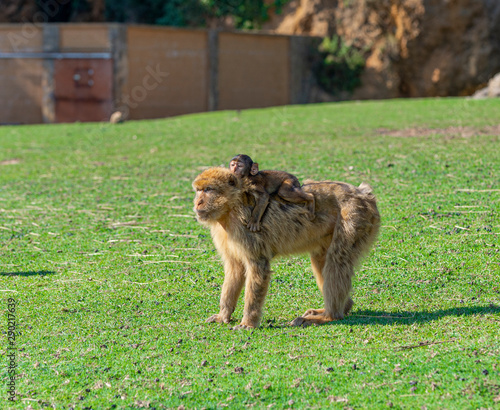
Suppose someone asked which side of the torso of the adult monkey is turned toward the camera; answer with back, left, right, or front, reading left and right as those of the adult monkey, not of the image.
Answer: left

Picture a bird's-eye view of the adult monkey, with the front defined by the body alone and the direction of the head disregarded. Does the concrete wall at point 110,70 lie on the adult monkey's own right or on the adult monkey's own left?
on the adult monkey's own right

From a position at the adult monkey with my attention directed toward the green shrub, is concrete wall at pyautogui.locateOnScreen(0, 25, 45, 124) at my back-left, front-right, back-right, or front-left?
front-left

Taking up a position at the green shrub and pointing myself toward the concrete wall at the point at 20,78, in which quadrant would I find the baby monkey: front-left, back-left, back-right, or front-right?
front-left

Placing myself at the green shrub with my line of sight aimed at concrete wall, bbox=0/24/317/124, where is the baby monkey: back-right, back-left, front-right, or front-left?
front-left

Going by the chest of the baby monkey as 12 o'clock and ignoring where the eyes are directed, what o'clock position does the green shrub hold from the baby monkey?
The green shrub is roughly at 3 o'clock from the baby monkey.

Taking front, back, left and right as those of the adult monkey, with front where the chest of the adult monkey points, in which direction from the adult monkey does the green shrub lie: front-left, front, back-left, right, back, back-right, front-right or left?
right

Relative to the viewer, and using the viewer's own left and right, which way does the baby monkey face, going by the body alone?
facing to the left of the viewer

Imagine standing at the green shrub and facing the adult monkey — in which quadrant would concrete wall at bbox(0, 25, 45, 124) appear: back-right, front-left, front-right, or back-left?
front-right
